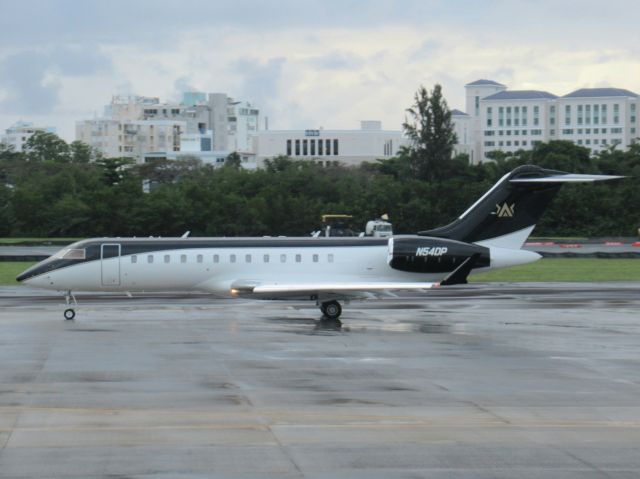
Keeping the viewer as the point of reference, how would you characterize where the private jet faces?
facing to the left of the viewer
